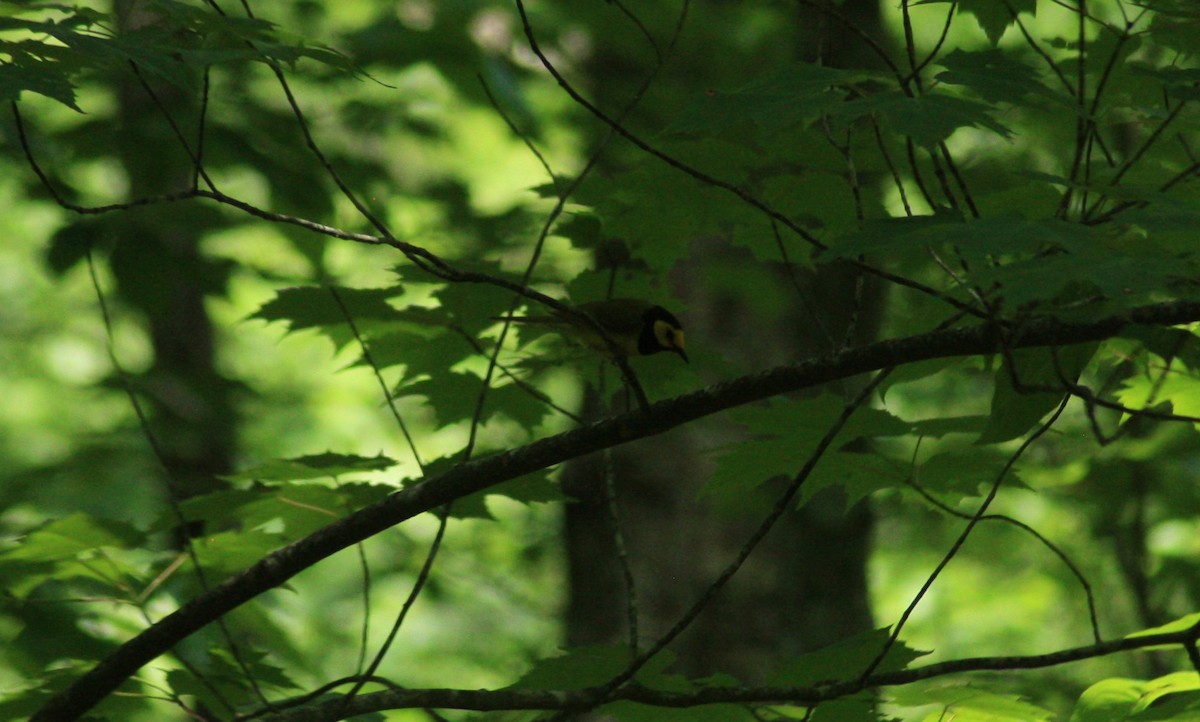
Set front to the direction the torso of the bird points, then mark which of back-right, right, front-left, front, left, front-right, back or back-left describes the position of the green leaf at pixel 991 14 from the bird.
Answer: front-right

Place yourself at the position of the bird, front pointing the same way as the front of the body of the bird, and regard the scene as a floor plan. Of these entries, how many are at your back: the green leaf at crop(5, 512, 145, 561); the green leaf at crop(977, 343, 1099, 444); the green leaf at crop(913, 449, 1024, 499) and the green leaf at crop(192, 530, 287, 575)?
2

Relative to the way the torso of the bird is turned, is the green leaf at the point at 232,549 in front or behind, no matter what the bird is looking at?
behind

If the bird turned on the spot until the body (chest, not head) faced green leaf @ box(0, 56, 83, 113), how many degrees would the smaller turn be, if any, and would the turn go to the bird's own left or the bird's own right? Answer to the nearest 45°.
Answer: approximately 135° to the bird's own right

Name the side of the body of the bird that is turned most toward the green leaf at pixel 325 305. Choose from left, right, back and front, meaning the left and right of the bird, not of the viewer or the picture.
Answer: back

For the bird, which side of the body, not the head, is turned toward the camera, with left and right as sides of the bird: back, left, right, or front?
right

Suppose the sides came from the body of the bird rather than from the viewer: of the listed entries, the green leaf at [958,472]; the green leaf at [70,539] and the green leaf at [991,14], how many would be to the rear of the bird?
1

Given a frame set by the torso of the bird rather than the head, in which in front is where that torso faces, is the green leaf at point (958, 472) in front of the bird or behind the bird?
in front
